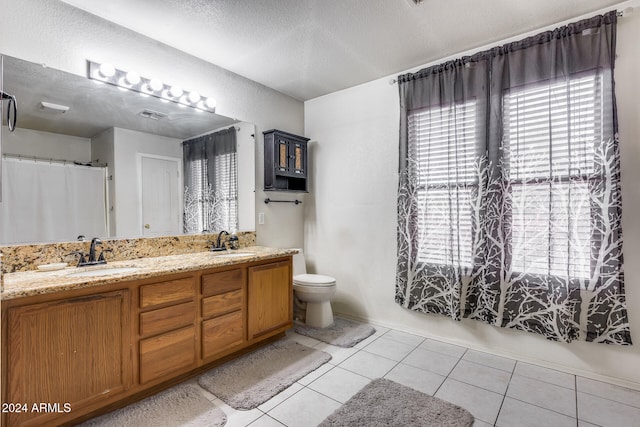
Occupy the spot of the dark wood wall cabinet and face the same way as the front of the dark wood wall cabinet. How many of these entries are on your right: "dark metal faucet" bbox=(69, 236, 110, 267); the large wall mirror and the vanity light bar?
3

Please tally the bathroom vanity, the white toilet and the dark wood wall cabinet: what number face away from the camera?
0

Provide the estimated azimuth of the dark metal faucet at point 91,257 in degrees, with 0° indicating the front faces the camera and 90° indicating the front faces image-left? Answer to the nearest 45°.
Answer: approximately 315°

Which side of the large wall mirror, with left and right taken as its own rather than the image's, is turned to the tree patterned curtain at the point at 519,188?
front

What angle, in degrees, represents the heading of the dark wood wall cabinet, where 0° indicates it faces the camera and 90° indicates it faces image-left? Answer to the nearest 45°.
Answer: approximately 315°

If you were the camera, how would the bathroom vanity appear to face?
facing the viewer and to the right of the viewer

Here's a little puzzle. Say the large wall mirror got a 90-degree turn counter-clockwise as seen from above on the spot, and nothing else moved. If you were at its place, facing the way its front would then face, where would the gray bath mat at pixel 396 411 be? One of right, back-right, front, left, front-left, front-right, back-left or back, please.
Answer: right

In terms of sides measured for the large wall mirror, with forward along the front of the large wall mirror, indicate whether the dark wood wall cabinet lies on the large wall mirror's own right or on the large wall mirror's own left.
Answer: on the large wall mirror's own left
